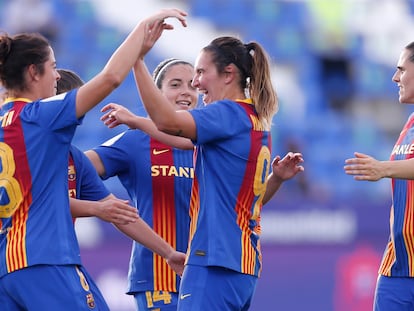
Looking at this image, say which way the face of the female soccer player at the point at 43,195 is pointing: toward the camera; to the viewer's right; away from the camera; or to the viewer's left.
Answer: to the viewer's right

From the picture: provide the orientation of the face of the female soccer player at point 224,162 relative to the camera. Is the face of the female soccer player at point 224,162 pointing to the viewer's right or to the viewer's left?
to the viewer's left

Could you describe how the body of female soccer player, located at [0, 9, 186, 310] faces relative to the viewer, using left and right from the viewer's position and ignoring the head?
facing away from the viewer and to the right of the viewer

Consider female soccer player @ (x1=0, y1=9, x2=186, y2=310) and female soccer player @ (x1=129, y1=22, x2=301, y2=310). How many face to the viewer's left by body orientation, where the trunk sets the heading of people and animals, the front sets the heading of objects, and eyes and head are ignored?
1

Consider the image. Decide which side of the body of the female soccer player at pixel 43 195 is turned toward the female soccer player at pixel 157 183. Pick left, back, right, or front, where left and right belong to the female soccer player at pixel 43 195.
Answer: front

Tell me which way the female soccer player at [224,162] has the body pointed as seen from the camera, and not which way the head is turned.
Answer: to the viewer's left
